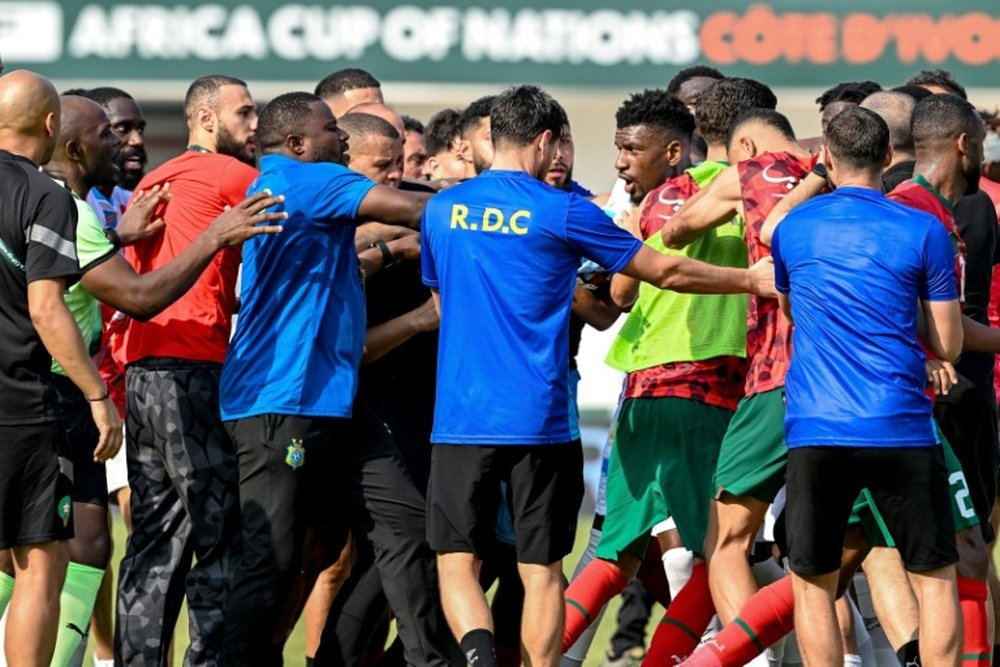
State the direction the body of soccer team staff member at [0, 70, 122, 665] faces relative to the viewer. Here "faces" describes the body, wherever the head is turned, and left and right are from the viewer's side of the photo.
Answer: facing away from the viewer and to the right of the viewer

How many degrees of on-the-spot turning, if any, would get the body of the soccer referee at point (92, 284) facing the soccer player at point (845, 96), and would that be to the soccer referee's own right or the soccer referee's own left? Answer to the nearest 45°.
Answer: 0° — they already face them

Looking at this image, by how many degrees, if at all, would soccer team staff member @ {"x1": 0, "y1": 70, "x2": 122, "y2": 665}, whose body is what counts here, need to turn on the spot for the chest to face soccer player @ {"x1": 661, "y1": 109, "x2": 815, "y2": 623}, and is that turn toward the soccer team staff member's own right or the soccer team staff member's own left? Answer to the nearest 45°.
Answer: approximately 45° to the soccer team staff member's own right

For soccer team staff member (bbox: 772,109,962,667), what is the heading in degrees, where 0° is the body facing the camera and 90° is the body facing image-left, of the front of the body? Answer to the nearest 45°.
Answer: approximately 180°

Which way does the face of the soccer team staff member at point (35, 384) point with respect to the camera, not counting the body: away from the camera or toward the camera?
away from the camera
